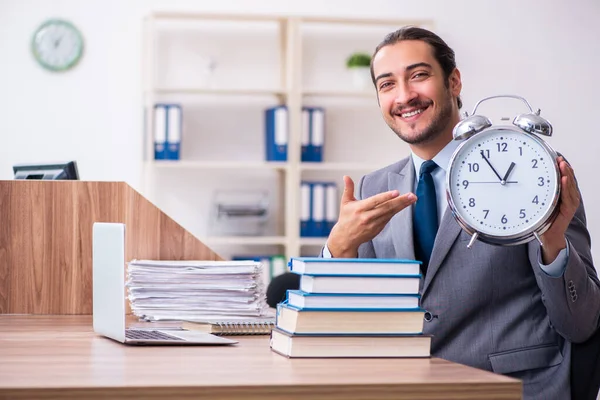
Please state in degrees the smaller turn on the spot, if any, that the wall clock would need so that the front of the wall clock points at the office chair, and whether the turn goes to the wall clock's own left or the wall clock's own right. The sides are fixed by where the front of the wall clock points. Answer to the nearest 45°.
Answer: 0° — it already faces it

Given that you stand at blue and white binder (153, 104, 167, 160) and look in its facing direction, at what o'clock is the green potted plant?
The green potted plant is roughly at 9 o'clock from the blue and white binder.

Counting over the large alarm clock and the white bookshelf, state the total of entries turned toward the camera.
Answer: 2

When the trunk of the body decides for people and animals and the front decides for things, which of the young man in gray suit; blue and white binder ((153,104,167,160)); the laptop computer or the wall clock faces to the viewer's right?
the laptop computer

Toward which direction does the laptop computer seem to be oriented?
to the viewer's right

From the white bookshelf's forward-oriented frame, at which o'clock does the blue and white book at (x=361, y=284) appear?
The blue and white book is roughly at 12 o'clock from the white bookshelf.

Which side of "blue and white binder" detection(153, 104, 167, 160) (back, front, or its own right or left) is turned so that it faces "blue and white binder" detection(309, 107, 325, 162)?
left

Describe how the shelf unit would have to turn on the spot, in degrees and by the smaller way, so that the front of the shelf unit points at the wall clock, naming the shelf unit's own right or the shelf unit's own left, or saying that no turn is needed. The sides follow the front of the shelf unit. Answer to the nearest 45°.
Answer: approximately 90° to the shelf unit's own right

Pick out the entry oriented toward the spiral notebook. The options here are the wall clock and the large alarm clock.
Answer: the wall clock

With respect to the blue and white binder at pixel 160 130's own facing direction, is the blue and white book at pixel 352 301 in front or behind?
in front

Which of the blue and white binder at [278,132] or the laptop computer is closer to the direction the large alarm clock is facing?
the laptop computer

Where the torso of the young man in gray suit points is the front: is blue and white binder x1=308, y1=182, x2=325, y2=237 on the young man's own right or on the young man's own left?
on the young man's own right

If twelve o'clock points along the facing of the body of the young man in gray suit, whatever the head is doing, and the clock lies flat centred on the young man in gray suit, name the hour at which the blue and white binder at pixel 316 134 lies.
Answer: The blue and white binder is roughly at 4 o'clock from the young man in gray suit.

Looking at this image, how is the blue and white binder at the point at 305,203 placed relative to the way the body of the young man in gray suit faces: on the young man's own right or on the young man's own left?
on the young man's own right

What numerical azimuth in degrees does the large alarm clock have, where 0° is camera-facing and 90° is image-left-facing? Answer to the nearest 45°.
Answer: approximately 0°
